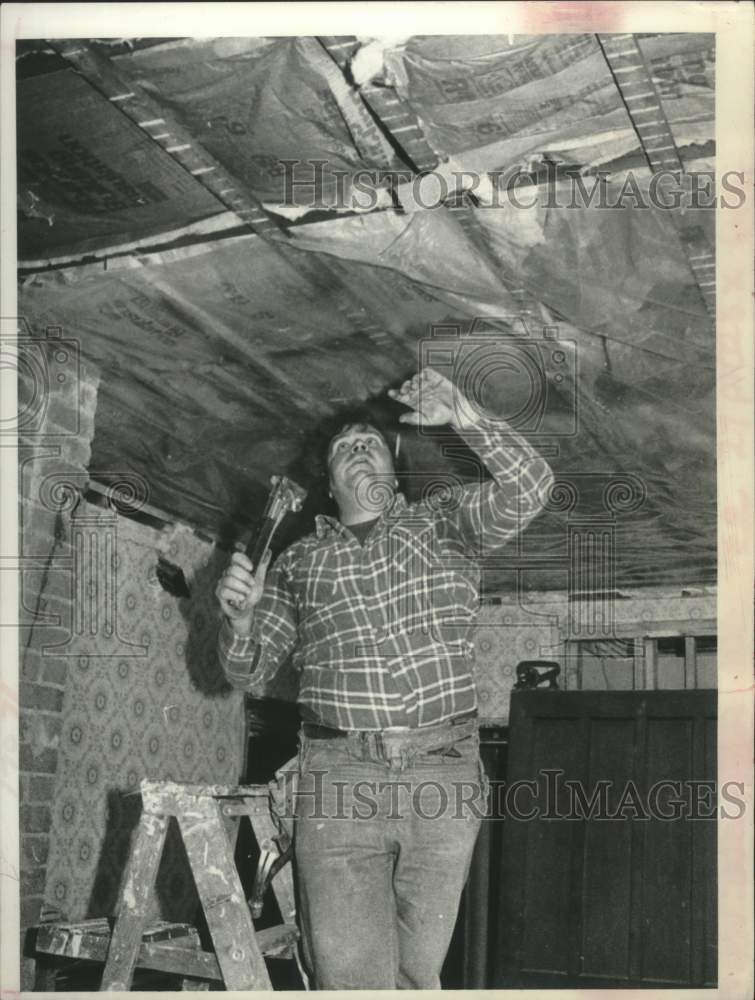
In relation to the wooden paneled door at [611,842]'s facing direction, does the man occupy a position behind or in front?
in front

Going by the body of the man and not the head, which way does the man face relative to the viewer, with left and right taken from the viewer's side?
facing the viewer

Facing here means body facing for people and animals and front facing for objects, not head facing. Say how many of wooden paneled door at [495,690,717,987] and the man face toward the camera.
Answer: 2

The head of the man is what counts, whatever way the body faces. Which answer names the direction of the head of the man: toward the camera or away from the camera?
toward the camera

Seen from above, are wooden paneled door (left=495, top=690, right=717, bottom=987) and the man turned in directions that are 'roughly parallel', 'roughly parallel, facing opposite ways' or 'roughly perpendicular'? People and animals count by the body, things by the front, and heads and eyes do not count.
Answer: roughly parallel

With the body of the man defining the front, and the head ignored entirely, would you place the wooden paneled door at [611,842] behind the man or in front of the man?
behind
